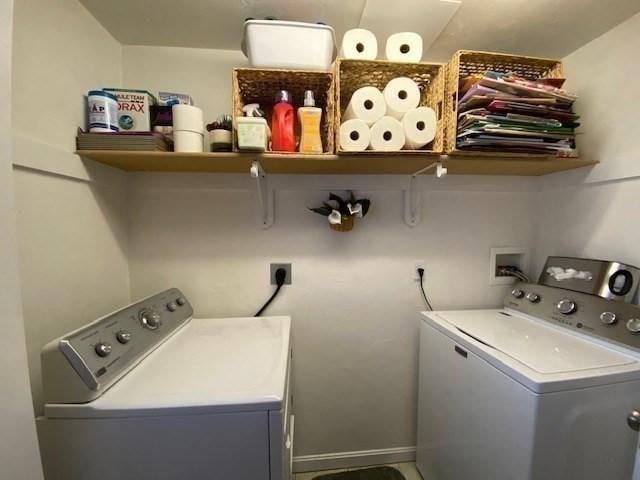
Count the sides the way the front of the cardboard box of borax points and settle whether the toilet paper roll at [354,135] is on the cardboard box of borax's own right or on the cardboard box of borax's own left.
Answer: on the cardboard box of borax's own left

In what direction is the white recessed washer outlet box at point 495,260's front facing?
toward the camera

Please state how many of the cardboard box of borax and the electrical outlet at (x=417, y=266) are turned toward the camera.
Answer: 2

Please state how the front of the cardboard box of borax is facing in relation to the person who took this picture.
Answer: facing the viewer

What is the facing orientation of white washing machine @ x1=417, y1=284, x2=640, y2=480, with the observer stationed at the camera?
facing the viewer and to the left of the viewer

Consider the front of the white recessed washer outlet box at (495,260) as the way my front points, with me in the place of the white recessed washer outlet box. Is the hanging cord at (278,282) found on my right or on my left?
on my right
